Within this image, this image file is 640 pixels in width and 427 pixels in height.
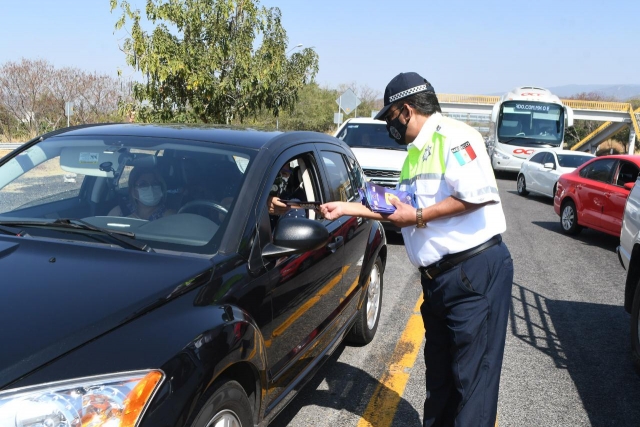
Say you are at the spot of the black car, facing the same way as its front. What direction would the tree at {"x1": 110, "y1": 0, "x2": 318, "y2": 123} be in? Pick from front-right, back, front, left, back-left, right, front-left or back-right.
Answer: back-right

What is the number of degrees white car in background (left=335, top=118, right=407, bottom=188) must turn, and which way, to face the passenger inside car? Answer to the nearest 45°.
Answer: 0° — it already faces them

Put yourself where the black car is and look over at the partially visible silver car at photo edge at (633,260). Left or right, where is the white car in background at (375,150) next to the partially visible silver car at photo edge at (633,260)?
left

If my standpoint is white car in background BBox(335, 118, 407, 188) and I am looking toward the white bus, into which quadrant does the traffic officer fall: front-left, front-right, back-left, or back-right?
back-right

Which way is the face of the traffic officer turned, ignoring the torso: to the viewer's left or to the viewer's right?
to the viewer's left

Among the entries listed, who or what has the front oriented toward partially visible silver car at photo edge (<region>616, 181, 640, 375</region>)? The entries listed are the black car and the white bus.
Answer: the white bus

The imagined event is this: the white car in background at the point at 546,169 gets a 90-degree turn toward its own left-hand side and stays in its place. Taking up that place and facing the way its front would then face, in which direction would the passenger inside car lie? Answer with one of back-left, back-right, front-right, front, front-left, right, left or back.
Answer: back-right

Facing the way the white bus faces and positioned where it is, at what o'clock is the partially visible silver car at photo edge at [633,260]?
The partially visible silver car at photo edge is roughly at 12 o'clock from the white bus.

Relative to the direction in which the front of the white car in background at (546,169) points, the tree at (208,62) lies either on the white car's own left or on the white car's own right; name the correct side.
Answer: on the white car's own right

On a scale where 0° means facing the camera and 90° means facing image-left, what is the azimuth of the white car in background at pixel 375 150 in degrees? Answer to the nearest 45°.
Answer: approximately 0°

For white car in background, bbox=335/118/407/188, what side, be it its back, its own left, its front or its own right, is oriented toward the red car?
left

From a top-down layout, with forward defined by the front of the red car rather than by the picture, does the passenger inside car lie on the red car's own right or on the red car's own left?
on the red car's own right

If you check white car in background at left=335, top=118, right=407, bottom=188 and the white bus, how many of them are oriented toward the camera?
2

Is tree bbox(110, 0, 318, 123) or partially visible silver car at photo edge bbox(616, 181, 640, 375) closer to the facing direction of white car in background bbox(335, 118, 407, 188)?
the partially visible silver car at photo edge
